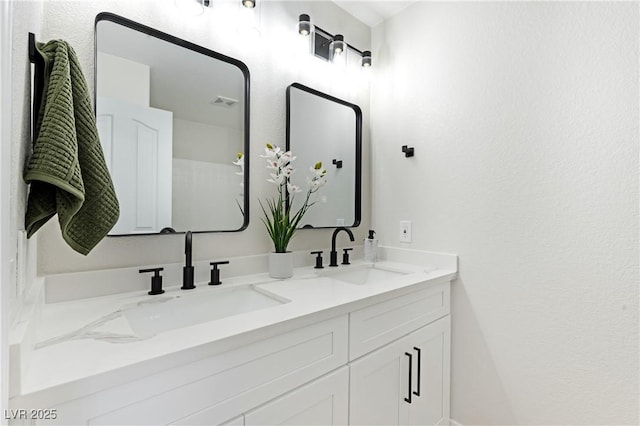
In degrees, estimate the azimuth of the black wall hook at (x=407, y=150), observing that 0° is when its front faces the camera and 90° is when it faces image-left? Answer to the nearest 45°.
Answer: approximately 45°

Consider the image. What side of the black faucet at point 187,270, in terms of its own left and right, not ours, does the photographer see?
front

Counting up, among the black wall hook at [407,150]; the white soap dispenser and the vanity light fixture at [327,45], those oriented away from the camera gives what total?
0

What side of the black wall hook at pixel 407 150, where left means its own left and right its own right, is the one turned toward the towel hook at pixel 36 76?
front

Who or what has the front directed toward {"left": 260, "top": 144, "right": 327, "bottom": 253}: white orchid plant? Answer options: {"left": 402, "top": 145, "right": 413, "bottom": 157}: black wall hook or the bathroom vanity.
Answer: the black wall hook

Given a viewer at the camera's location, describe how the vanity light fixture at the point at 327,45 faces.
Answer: facing the viewer and to the right of the viewer

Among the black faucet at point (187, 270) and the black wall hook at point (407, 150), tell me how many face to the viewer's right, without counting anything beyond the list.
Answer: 0

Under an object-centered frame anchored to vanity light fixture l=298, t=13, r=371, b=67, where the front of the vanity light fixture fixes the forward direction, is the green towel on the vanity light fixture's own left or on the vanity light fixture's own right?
on the vanity light fixture's own right
